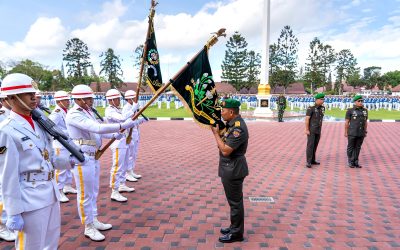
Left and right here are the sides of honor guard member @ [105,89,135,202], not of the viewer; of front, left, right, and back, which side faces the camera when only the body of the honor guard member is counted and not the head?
right

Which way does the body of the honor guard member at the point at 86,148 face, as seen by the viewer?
to the viewer's right

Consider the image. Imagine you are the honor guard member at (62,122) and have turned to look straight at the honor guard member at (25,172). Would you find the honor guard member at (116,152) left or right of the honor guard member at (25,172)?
left

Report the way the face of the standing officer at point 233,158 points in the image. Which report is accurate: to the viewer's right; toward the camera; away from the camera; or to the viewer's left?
to the viewer's left

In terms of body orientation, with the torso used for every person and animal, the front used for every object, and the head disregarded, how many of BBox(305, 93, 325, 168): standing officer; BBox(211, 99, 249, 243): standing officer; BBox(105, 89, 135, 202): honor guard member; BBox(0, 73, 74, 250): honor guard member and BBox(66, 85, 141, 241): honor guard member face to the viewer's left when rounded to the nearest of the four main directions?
1

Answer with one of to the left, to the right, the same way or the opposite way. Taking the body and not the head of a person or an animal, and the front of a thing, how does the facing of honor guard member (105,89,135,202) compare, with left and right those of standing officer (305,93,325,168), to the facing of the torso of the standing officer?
to the left

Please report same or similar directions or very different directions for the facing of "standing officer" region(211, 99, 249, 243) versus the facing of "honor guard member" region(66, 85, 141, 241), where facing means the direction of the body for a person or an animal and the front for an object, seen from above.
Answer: very different directions

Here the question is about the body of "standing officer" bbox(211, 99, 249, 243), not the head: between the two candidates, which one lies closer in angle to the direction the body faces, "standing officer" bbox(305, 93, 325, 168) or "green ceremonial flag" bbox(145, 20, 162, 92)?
the green ceremonial flag

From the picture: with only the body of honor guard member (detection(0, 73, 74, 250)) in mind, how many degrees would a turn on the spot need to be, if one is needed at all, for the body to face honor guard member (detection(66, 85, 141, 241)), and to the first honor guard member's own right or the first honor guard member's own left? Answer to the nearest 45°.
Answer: approximately 90° to the first honor guard member's own left

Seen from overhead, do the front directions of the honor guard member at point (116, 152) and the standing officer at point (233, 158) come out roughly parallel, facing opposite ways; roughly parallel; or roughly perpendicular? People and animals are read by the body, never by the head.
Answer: roughly parallel, facing opposite ways

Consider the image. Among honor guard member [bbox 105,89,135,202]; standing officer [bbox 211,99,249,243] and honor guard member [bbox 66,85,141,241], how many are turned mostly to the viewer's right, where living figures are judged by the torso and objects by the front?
2

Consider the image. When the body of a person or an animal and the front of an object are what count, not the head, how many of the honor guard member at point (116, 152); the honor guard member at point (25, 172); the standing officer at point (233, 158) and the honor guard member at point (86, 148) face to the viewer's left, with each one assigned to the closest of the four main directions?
1

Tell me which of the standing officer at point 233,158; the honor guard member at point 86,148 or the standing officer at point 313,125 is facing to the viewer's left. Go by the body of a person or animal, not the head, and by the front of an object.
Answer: the standing officer at point 233,158

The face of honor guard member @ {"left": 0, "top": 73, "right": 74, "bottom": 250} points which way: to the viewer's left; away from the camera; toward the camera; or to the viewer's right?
to the viewer's right

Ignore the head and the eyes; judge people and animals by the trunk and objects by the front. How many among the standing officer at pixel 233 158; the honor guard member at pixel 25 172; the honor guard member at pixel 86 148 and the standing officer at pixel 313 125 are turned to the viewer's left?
1

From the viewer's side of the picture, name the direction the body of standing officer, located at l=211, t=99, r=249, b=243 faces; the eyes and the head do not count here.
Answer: to the viewer's left

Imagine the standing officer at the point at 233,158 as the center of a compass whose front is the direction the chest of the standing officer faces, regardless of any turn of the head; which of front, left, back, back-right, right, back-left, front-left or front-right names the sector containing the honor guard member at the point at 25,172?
front-left

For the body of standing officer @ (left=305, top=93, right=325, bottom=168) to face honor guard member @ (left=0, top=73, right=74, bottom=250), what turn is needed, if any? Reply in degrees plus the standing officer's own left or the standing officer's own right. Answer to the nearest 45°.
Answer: approximately 45° to the standing officer's own right

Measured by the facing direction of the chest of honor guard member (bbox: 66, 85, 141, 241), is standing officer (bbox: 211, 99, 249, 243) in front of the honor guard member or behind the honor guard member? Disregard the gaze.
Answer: in front

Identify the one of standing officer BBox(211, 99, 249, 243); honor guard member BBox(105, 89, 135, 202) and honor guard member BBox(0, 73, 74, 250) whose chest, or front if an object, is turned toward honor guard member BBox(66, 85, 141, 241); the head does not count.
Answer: the standing officer

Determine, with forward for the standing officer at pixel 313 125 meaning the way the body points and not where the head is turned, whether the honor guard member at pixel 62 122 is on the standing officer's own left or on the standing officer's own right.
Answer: on the standing officer's own right

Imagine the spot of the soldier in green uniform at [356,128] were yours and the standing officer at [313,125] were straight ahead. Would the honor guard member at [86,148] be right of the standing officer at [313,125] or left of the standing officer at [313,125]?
left
